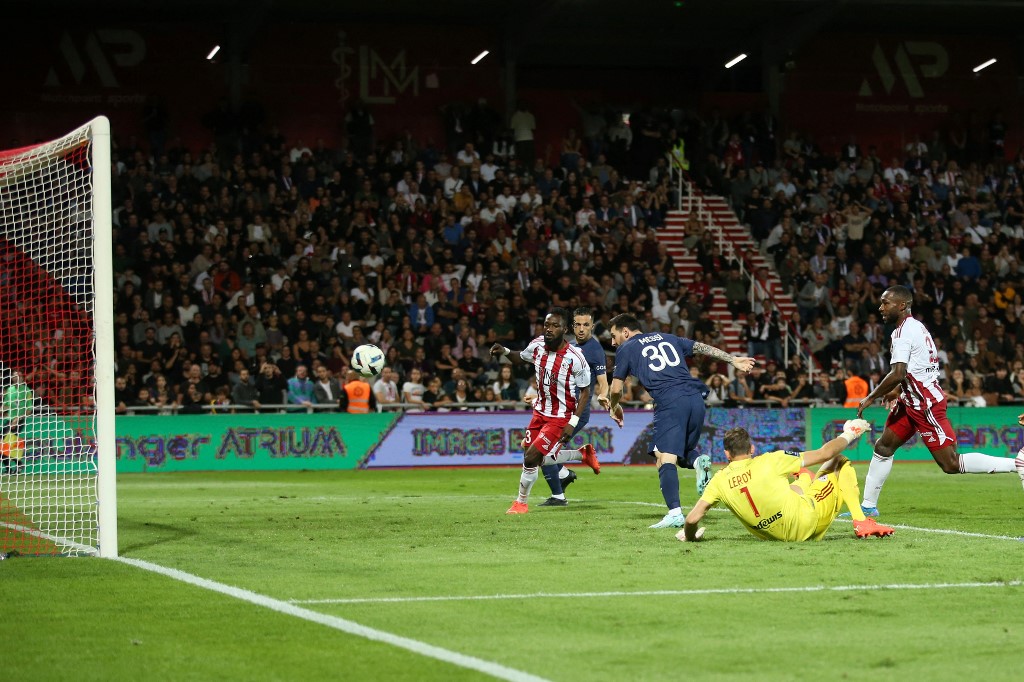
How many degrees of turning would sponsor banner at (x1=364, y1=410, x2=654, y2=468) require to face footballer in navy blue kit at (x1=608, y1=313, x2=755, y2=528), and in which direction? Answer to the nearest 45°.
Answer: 0° — it already faces them

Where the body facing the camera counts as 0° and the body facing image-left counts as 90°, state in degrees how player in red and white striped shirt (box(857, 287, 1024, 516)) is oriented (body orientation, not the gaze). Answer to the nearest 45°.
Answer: approximately 90°

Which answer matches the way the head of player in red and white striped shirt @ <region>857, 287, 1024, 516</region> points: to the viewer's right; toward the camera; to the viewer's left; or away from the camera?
to the viewer's left

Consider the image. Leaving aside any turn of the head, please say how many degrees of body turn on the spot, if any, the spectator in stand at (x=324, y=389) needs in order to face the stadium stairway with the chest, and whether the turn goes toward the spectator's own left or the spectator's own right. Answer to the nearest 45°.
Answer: approximately 135° to the spectator's own left

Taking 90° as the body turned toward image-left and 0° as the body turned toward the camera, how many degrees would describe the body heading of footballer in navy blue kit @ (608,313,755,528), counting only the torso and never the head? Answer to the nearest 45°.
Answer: approximately 135°

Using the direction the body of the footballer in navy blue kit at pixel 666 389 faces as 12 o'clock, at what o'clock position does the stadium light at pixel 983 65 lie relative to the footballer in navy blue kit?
The stadium light is roughly at 2 o'clock from the footballer in navy blue kit.

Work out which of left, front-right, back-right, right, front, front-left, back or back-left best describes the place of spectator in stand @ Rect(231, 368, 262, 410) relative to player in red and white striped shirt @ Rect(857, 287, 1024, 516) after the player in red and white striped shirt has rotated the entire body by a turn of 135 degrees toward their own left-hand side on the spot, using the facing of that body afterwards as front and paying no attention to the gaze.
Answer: back

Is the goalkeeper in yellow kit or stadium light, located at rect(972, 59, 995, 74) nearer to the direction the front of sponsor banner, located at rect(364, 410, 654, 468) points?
the goalkeeper in yellow kit

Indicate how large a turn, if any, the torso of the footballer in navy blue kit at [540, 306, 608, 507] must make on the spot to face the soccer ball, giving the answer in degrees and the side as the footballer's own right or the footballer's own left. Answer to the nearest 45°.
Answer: approximately 90° to the footballer's own right
